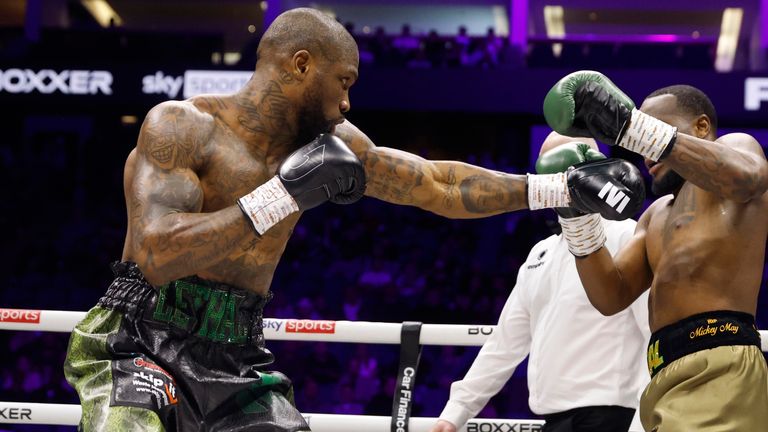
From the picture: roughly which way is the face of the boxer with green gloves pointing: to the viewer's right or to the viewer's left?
to the viewer's left

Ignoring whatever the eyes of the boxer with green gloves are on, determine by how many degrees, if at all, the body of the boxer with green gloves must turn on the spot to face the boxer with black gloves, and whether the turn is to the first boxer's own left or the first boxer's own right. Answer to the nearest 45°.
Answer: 0° — they already face them

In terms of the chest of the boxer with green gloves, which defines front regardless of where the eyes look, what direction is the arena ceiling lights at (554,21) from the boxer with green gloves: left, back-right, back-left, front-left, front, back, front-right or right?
back-right

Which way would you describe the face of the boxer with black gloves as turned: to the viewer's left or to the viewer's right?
to the viewer's right

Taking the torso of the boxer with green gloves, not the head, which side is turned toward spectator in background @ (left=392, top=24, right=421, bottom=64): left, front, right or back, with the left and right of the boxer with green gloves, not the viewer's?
right

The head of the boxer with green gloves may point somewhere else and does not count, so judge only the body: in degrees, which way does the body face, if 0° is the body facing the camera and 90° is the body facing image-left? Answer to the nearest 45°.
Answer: approximately 45°

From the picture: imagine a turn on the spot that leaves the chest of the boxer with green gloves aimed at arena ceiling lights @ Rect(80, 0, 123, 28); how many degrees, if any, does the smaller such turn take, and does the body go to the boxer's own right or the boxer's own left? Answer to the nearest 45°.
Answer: approximately 90° to the boxer's own right
